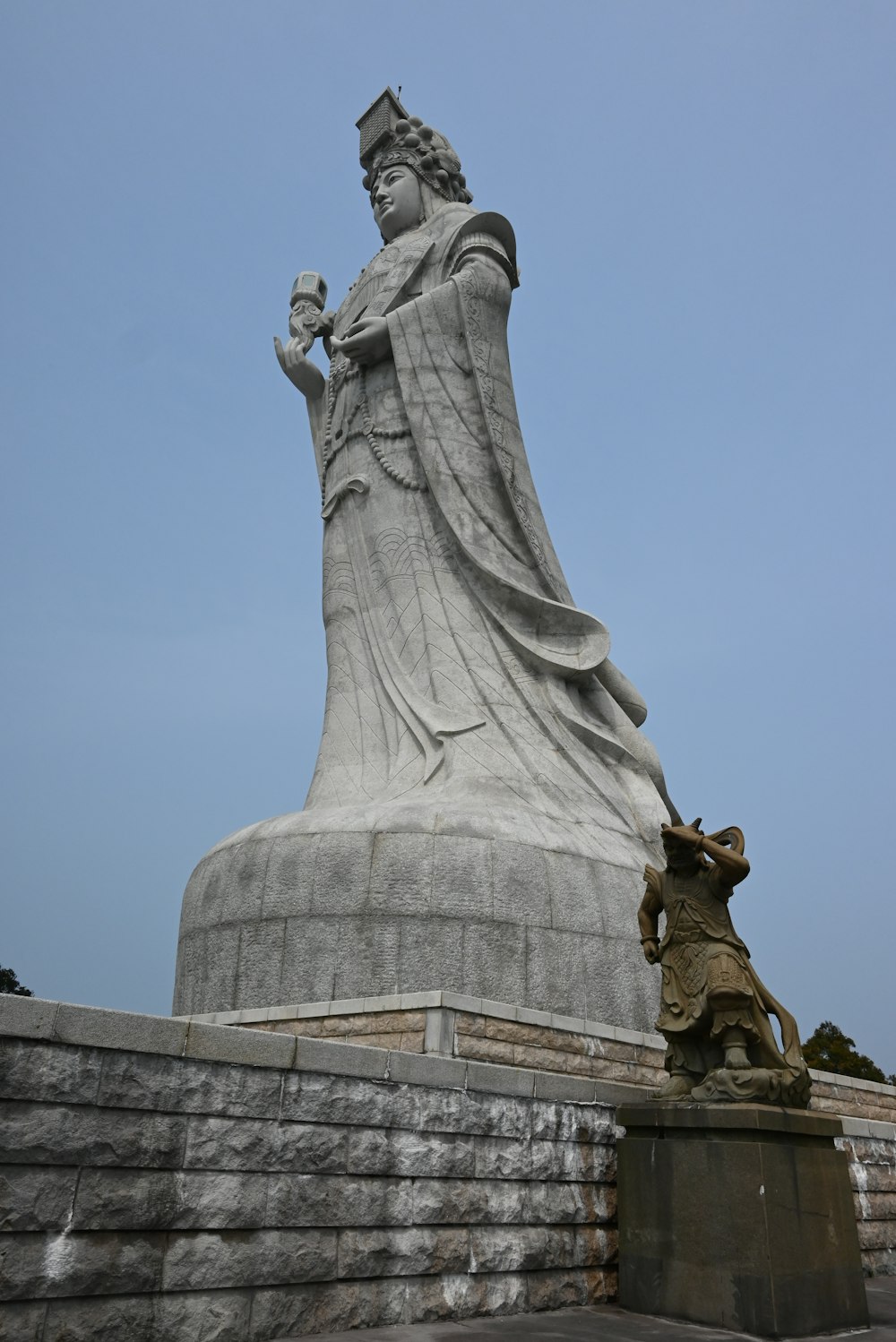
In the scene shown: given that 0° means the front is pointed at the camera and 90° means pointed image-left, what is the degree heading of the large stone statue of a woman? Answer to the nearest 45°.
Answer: approximately 45°

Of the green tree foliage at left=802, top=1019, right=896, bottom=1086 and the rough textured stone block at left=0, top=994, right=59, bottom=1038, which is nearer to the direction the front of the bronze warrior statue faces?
the rough textured stone block

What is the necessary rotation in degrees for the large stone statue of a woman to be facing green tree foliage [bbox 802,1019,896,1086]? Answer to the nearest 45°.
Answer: approximately 180°

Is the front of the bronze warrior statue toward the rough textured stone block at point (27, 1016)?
yes

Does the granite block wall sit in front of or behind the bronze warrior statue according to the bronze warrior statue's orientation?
in front

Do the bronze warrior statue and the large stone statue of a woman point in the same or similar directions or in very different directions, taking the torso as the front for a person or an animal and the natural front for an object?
same or similar directions

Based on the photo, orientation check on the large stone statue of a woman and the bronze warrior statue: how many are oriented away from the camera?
0

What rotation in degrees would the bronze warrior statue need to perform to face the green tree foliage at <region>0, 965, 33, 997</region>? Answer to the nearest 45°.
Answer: approximately 90° to its right

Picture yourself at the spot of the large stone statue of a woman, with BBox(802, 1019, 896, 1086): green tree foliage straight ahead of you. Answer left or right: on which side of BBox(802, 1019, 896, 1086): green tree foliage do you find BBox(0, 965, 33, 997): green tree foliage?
left

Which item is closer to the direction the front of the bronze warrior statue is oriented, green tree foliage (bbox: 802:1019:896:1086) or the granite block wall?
the granite block wall

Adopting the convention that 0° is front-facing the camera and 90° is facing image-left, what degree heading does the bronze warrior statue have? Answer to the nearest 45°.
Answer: approximately 45°

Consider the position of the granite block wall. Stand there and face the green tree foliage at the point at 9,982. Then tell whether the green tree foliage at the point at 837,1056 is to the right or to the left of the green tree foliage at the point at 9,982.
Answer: right

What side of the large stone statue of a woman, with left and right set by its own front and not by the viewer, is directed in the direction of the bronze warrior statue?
left
